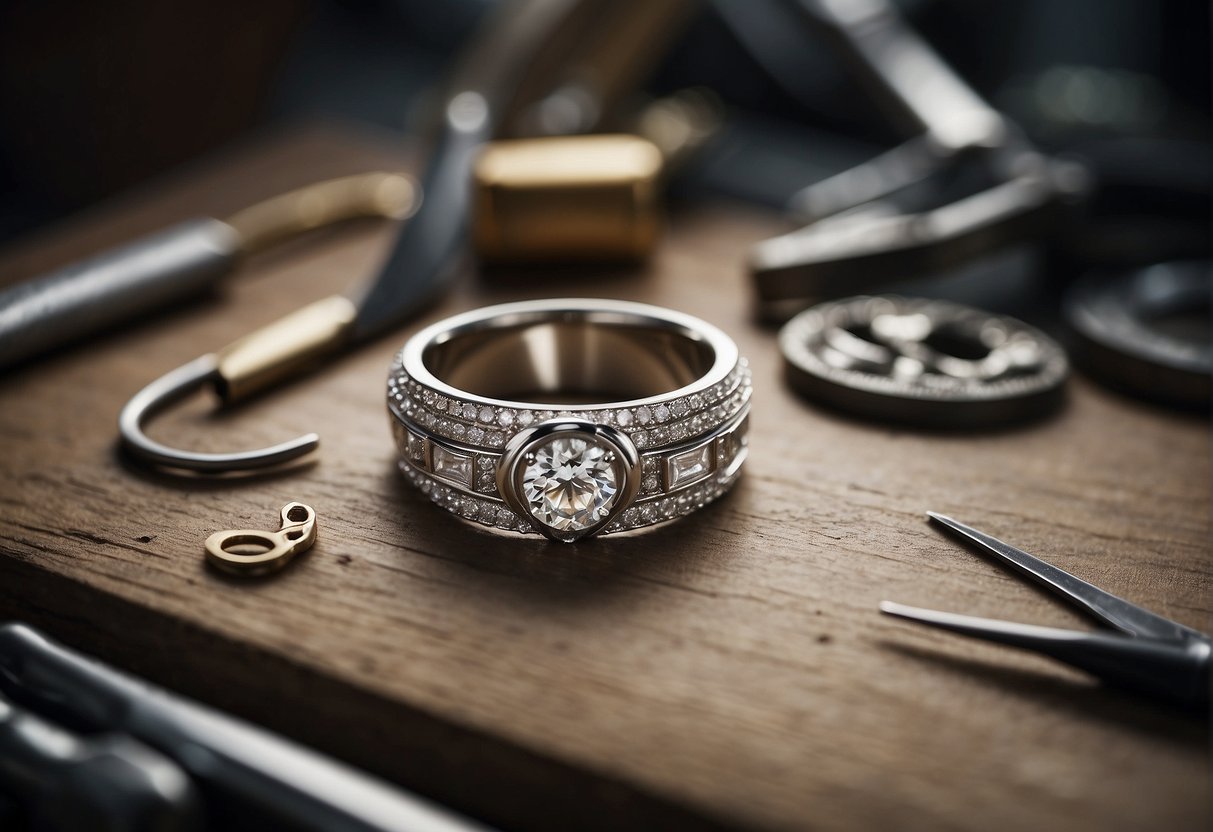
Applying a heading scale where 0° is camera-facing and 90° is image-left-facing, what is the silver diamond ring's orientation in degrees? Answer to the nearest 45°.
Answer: approximately 0°
